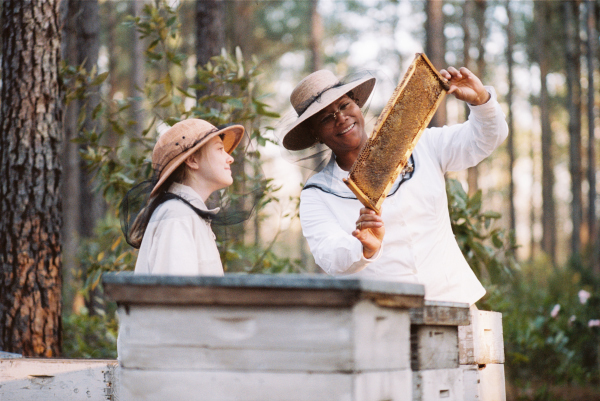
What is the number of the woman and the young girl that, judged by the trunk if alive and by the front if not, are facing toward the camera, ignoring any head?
1

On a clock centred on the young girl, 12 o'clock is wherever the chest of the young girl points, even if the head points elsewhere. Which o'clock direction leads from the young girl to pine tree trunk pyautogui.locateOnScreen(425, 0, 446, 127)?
The pine tree trunk is roughly at 10 o'clock from the young girl.

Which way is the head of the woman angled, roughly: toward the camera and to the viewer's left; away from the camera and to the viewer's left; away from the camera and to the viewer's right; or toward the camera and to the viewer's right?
toward the camera and to the viewer's right

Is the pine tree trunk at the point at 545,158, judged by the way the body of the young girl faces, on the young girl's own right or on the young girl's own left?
on the young girl's own left

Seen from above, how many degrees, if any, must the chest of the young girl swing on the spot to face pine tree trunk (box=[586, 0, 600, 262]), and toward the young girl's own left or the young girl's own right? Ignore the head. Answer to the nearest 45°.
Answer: approximately 45° to the young girl's own left

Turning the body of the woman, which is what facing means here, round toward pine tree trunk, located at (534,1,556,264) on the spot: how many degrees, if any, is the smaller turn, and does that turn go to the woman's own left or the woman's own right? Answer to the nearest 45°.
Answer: approximately 180°

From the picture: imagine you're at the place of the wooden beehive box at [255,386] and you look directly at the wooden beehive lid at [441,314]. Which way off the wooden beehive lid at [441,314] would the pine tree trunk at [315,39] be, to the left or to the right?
left

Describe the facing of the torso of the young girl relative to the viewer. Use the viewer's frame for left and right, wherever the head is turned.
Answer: facing to the right of the viewer

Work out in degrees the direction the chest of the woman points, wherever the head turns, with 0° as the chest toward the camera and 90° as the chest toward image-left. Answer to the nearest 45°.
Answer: approximately 0°

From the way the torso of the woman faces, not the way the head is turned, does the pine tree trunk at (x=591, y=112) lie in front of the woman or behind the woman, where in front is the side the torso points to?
behind

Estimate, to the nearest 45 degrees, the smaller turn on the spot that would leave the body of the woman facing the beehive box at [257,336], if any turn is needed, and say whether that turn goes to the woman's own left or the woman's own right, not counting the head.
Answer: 0° — they already face it

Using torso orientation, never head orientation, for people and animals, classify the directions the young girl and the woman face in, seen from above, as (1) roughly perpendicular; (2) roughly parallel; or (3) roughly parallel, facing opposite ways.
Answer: roughly perpendicular

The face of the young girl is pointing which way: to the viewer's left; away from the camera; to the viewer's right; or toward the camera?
to the viewer's right
